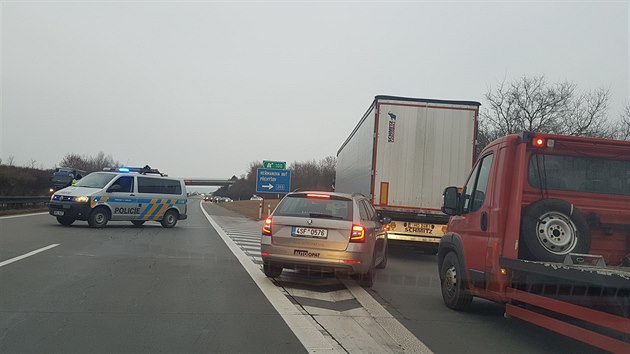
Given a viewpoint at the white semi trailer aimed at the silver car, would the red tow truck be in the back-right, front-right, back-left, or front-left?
front-left

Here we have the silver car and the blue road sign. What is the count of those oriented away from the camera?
1

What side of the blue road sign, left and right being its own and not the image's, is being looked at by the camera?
front

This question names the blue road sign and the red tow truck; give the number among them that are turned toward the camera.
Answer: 1

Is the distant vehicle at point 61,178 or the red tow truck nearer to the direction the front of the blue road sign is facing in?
the red tow truck

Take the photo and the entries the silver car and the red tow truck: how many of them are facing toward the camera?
0

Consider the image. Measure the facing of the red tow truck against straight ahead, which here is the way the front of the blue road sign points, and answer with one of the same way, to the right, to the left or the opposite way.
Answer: the opposite way

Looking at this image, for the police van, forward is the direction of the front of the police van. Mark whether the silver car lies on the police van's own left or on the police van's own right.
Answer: on the police van's own left

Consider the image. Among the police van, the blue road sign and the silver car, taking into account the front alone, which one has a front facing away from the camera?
the silver car

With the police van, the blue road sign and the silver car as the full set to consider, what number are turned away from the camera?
1

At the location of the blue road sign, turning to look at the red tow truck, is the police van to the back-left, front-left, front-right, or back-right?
front-right

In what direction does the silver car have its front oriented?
away from the camera

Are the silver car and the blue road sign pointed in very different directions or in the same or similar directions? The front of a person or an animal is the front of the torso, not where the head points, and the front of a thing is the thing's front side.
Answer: very different directions

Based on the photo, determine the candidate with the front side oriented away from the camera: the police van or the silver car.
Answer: the silver car

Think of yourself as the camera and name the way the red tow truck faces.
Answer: facing away from the viewer and to the left of the viewer

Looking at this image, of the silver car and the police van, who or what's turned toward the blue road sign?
the silver car

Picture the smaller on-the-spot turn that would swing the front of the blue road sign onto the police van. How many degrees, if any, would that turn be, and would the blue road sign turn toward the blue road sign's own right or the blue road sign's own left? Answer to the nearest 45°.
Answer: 0° — it already faces it
